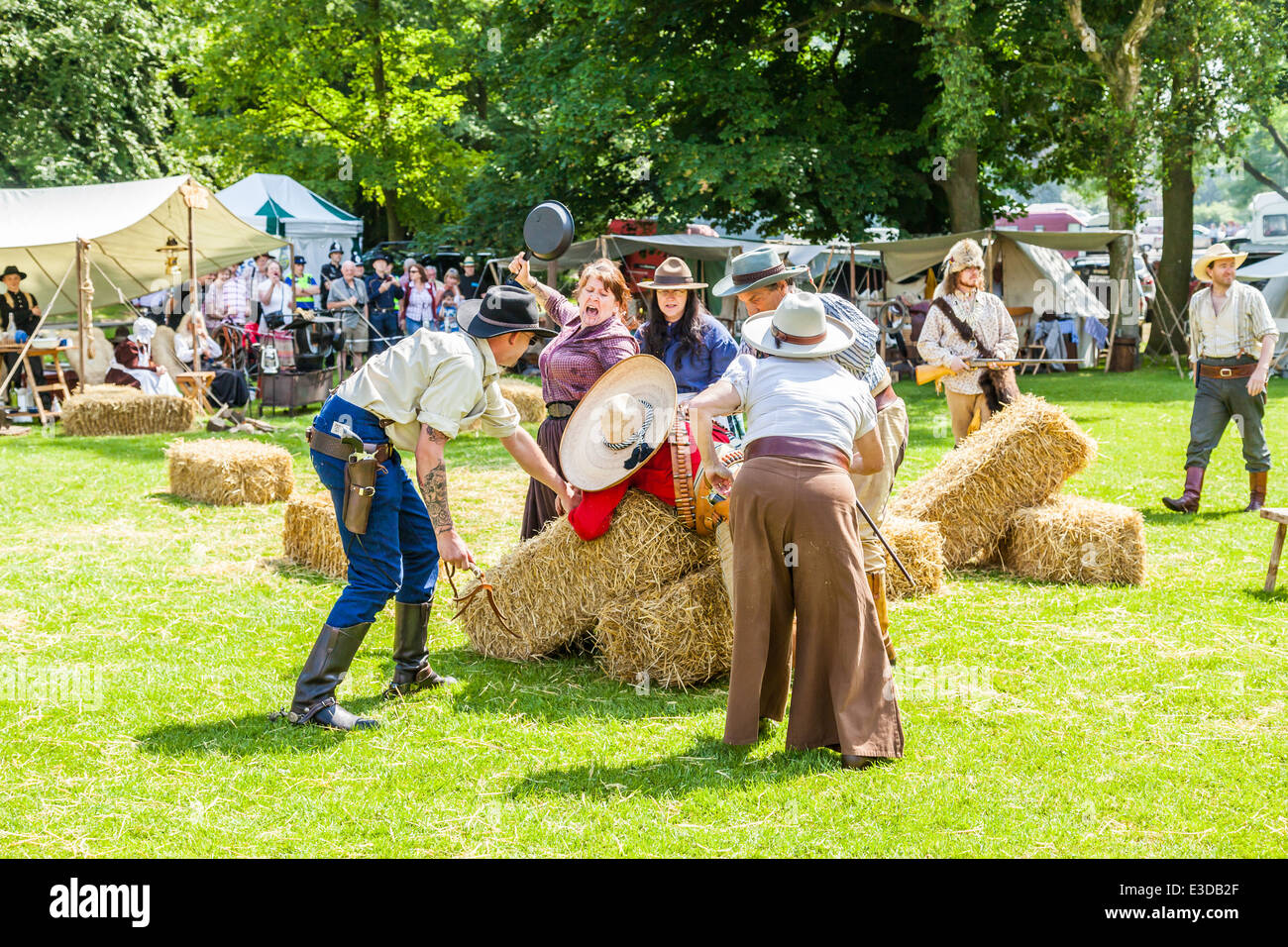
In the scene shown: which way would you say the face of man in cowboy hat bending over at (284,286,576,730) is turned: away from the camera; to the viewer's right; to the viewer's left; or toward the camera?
to the viewer's right

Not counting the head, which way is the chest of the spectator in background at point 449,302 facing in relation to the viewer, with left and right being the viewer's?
facing the viewer

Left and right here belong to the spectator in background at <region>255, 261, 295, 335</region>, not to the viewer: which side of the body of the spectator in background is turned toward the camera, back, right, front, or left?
front

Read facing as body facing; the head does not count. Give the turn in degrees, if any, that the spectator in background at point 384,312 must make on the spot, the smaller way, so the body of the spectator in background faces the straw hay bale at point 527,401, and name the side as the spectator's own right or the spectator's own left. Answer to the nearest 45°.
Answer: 0° — they already face it

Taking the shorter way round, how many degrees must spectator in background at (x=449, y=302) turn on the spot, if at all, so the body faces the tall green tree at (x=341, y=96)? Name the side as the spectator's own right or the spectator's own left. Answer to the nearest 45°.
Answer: approximately 180°

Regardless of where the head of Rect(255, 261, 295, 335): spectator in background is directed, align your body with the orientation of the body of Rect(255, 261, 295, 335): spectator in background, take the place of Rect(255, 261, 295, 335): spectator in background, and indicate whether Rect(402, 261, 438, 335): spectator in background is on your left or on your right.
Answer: on your left

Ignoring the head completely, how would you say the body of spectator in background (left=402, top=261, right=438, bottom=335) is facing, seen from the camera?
toward the camera

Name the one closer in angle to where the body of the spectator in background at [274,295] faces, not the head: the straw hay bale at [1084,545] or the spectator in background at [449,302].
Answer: the straw hay bale

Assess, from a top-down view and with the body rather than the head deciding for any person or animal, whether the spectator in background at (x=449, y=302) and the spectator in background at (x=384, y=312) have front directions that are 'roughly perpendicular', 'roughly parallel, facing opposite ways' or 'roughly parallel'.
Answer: roughly parallel

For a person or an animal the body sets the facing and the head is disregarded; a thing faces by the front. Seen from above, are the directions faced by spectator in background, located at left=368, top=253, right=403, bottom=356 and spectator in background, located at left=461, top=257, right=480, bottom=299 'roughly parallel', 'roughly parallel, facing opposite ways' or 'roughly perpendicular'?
roughly parallel
